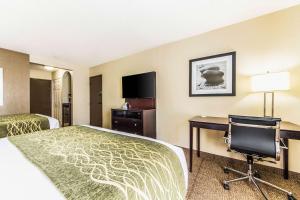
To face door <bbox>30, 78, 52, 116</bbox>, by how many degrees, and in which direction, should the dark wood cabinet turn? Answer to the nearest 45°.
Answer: approximately 90° to its right

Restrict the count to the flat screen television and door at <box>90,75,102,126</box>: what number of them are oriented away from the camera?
0

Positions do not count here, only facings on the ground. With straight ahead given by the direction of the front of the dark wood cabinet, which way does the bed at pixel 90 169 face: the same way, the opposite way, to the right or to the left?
the opposite way

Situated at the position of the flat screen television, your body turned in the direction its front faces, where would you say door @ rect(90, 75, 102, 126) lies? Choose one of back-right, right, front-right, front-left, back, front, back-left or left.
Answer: right

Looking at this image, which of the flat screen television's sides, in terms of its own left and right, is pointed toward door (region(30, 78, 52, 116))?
right

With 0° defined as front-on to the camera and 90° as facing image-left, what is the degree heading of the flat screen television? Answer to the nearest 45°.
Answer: approximately 45°

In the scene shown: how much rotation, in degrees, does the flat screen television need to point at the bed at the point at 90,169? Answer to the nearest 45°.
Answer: approximately 45° to its left

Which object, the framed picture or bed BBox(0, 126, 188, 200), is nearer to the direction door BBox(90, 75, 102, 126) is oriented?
the bed

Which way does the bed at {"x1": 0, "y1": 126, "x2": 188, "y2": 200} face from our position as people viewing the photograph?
facing away from the viewer and to the right of the viewer

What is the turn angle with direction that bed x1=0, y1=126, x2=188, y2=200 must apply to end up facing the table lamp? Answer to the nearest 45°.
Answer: approximately 45° to its right
